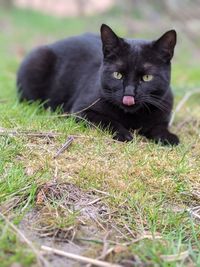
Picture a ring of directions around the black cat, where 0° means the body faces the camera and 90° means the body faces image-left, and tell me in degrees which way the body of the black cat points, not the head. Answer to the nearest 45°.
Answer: approximately 315°
